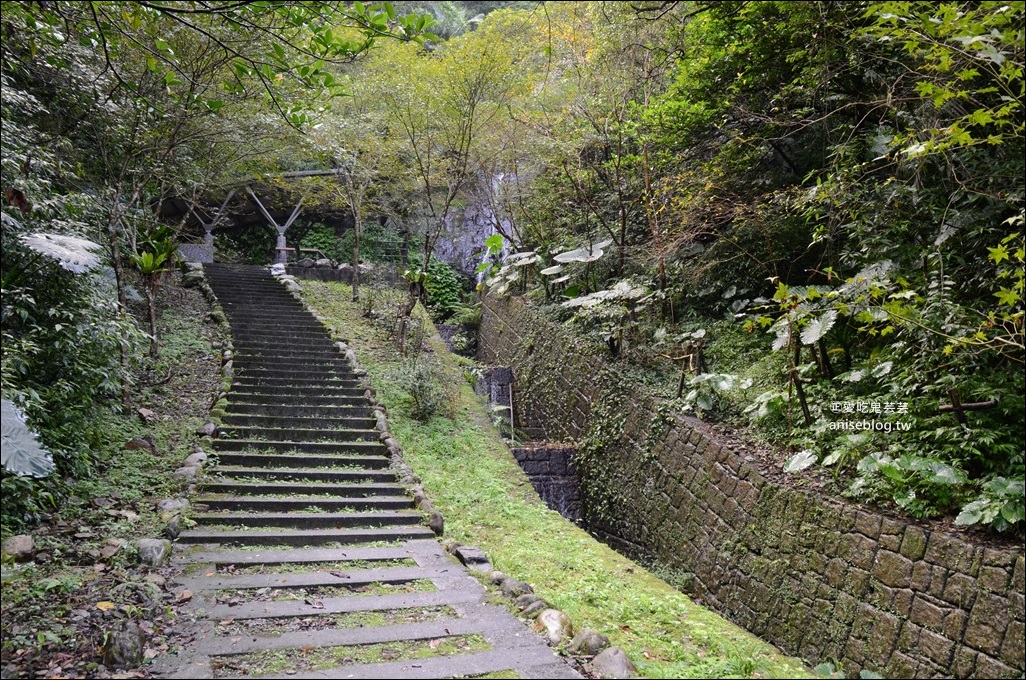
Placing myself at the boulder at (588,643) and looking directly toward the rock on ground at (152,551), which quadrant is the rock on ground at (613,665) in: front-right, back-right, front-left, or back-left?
back-left

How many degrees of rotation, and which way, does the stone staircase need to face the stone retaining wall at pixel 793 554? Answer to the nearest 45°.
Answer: approximately 90° to its left

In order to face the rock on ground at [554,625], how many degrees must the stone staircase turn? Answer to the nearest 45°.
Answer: approximately 45° to its left

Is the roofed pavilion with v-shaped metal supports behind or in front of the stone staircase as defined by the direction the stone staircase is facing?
behind

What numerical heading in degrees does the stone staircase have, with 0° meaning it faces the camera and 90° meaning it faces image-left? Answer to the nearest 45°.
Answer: approximately 0°

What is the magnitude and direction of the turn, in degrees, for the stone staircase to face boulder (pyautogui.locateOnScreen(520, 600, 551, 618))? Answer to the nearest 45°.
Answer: approximately 45° to its left

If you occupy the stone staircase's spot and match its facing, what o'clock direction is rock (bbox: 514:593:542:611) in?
The rock is roughly at 10 o'clock from the stone staircase.

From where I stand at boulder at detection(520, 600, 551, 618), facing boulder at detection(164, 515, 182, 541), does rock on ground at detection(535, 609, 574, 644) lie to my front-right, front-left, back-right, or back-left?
back-left
